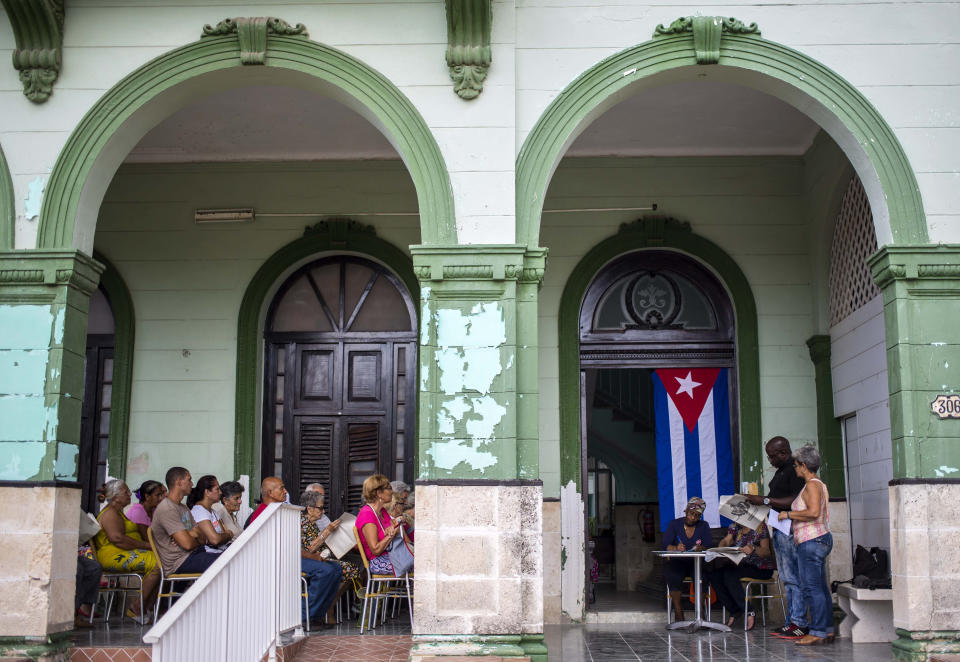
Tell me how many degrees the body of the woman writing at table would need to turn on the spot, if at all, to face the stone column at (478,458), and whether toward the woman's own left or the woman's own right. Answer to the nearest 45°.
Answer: approximately 45° to the woman's own right

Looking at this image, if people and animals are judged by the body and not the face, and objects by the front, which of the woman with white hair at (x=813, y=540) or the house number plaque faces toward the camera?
the house number plaque

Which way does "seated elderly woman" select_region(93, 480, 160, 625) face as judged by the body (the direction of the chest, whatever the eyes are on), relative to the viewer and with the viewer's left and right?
facing to the right of the viewer

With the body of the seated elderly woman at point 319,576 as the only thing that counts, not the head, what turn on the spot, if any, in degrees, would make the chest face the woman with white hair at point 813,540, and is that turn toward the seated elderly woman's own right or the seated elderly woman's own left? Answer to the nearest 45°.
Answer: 0° — they already face them

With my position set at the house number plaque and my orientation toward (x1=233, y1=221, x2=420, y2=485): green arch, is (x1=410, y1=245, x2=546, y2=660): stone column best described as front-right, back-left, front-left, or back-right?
front-left

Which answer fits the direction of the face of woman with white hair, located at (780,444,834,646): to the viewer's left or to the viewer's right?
to the viewer's left

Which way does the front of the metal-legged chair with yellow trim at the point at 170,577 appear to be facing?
to the viewer's right

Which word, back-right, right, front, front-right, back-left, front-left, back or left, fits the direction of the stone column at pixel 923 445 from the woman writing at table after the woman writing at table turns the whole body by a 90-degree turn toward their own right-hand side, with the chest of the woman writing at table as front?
back-left

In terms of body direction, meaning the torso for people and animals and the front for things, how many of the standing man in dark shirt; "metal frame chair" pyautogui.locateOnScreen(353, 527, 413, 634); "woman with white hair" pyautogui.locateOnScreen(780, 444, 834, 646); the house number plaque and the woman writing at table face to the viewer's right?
1

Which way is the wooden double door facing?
toward the camera

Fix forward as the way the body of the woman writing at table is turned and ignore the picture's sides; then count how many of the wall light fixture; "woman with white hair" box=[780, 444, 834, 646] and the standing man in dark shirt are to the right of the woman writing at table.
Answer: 1

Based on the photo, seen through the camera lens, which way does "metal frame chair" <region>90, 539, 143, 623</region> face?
facing to the right of the viewer

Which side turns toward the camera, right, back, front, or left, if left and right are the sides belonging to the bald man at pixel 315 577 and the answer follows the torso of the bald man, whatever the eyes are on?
right

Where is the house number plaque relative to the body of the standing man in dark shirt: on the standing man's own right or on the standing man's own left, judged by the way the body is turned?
on the standing man's own left

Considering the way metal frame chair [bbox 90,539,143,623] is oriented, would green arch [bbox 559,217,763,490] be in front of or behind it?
in front

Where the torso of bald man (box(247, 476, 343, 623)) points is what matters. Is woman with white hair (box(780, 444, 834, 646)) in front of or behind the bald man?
in front

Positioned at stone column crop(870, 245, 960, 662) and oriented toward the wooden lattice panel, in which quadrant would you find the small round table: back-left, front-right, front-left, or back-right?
front-left

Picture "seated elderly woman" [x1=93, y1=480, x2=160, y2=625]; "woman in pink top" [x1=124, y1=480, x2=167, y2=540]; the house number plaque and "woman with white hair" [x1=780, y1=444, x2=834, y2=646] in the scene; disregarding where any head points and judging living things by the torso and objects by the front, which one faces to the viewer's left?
the woman with white hair
